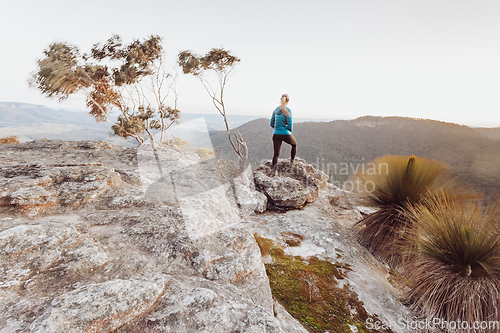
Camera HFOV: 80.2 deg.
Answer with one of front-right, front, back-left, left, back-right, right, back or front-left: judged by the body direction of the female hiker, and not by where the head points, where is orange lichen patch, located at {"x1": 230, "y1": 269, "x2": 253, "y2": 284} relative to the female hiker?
back-right

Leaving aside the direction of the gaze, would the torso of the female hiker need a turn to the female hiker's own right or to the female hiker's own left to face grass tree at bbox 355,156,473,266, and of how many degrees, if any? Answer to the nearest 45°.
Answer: approximately 90° to the female hiker's own right

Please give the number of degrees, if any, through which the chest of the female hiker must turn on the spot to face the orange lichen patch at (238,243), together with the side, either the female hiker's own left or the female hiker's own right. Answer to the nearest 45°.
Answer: approximately 135° to the female hiker's own right

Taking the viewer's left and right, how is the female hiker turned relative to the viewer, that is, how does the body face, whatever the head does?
facing away from the viewer and to the right of the viewer
